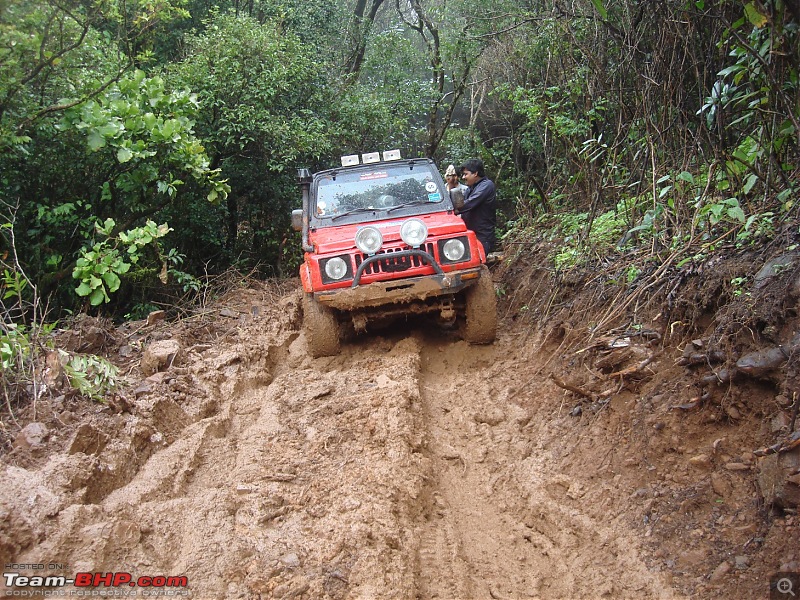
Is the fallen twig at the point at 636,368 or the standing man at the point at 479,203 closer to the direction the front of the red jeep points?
the fallen twig

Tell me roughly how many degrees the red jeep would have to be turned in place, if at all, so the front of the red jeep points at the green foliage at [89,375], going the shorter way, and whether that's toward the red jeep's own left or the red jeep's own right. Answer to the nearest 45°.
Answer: approximately 45° to the red jeep's own right

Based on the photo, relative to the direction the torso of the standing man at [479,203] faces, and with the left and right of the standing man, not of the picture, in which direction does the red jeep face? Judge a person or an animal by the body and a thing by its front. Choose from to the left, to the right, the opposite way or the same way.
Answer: to the left

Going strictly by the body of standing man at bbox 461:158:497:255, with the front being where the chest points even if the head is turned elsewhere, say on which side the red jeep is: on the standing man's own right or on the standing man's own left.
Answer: on the standing man's own left

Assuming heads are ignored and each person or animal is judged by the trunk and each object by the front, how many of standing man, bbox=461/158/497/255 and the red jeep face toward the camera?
1

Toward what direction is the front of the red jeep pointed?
toward the camera

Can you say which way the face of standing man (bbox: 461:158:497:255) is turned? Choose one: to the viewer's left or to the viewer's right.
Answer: to the viewer's left

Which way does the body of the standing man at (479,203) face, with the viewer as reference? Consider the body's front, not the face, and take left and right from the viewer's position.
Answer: facing to the left of the viewer

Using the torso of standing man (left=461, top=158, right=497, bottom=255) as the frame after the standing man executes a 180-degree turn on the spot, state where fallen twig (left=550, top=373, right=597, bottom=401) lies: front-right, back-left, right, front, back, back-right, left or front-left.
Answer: right

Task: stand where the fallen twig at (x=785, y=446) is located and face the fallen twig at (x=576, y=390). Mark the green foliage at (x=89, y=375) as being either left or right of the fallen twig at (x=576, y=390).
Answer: left
